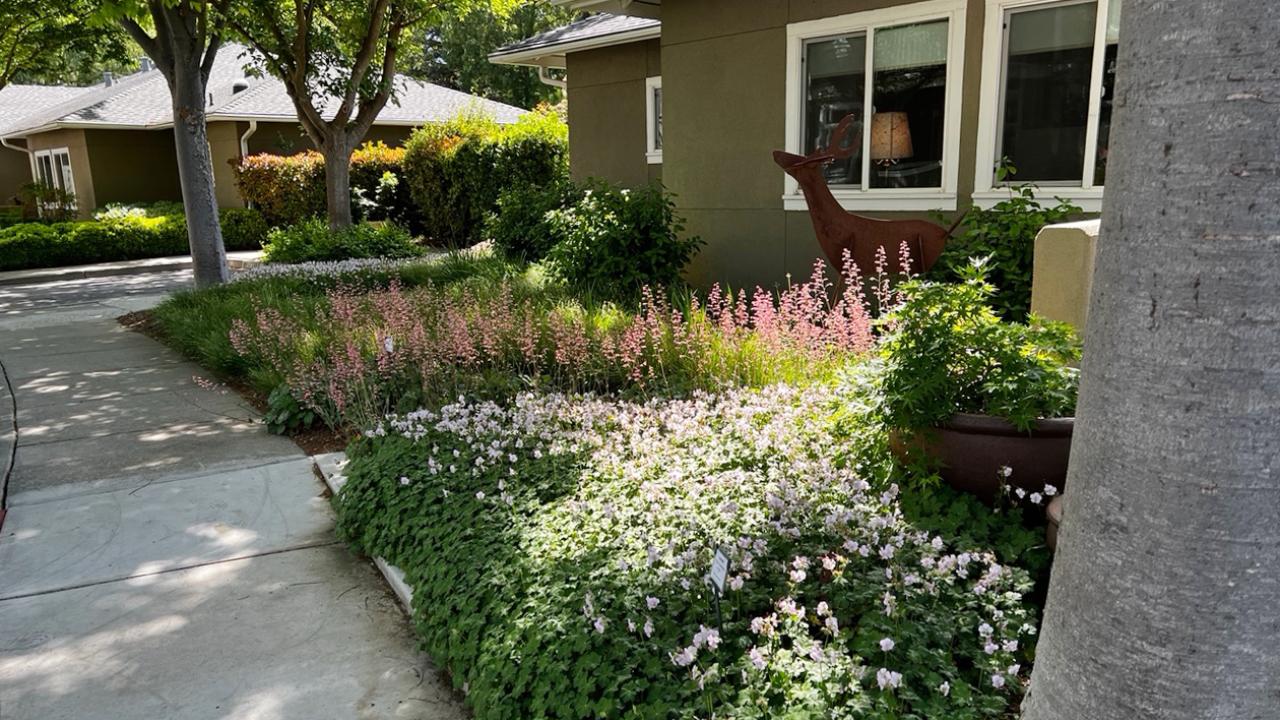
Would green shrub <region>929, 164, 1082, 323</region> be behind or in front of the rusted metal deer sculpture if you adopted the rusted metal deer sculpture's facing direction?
behind

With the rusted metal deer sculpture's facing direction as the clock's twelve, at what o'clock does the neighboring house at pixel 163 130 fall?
The neighboring house is roughly at 1 o'clock from the rusted metal deer sculpture.

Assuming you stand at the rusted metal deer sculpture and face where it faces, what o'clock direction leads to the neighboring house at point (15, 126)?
The neighboring house is roughly at 1 o'clock from the rusted metal deer sculpture.

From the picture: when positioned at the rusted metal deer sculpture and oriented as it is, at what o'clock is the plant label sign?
The plant label sign is roughly at 9 o'clock from the rusted metal deer sculpture.

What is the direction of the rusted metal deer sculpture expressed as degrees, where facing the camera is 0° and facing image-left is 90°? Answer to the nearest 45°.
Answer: approximately 90°

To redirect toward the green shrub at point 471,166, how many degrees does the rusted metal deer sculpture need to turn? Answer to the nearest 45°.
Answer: approximately 45° to its right

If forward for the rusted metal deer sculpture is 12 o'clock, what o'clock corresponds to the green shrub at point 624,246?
The green shrub is roughly at 1 o'clock from the rusted metal deer sculpture.
